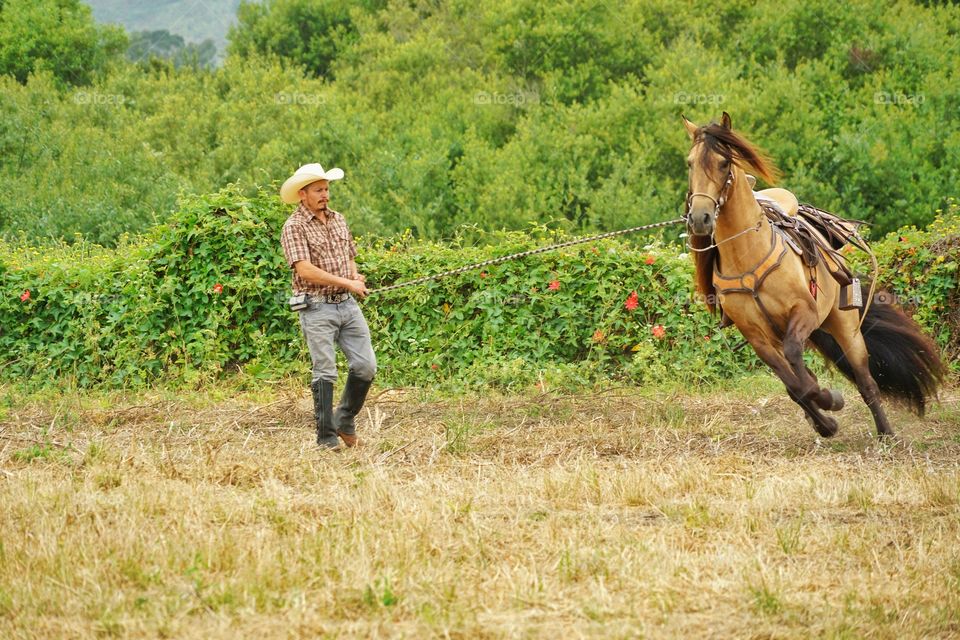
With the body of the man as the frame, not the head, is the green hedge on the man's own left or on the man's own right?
on the man's own left

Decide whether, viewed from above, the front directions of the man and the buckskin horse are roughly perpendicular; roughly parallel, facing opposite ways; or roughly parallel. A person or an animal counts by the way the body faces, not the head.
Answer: roughly perpendicular

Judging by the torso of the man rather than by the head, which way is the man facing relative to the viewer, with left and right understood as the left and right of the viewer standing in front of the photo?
facing the viewer and to the right of the viewer

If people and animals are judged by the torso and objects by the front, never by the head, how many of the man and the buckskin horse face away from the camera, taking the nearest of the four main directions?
0

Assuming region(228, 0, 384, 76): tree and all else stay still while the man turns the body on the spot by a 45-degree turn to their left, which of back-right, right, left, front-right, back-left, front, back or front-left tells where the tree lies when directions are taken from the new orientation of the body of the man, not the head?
left

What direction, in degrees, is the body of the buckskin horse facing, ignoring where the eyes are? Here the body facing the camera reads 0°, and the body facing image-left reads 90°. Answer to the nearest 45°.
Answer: approximately 45°

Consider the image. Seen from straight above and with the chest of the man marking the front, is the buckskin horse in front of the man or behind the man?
in front
